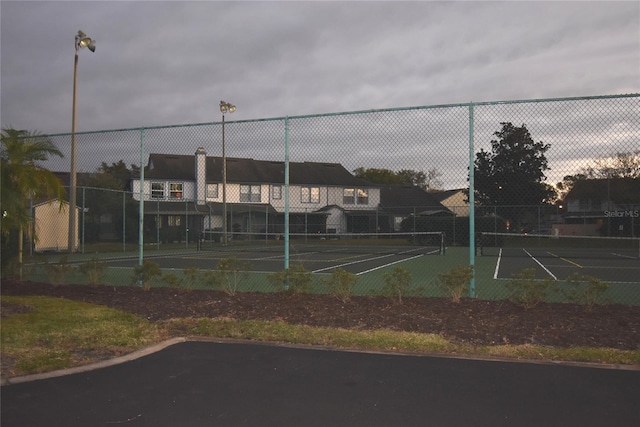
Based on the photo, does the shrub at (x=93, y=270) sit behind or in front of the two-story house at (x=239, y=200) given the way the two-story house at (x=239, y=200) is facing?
in front

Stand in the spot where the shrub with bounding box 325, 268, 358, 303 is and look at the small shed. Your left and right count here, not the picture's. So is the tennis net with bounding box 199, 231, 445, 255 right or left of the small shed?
right

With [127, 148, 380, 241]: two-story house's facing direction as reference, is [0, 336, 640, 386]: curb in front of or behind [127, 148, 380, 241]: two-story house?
in front

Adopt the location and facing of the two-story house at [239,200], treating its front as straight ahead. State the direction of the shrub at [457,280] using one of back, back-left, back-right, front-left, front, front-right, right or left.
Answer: front

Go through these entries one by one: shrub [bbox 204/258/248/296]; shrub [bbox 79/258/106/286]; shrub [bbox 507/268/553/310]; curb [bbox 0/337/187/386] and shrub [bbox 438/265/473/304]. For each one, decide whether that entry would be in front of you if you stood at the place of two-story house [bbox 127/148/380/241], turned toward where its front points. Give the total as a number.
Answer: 5

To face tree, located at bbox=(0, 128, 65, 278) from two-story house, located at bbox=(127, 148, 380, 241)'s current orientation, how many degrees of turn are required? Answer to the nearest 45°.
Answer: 0° — it already faces it

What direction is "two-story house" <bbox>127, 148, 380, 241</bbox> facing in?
toward the camera

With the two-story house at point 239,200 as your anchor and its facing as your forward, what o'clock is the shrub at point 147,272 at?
The shrub is roughly at 12 o'clock from the two-story house.

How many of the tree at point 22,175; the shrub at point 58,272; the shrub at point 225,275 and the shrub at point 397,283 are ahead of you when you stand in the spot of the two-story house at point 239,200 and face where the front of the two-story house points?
4

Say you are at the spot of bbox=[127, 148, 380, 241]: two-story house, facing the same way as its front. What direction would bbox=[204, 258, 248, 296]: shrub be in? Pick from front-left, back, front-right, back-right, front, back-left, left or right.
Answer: front

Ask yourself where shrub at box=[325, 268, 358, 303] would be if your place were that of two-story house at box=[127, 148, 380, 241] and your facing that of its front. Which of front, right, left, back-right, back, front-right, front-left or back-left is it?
front

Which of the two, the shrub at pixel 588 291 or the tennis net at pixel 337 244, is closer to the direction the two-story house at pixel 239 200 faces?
the shrub

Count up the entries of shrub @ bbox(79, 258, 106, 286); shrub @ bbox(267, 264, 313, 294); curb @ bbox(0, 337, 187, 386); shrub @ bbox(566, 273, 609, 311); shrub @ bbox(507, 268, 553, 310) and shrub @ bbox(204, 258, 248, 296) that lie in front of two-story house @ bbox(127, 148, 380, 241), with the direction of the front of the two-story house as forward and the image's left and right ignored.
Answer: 6

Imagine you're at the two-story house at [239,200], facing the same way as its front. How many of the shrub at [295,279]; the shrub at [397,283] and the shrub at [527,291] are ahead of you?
3

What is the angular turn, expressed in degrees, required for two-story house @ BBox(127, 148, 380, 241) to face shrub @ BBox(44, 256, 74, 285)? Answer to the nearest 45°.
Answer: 0° — it already faces it

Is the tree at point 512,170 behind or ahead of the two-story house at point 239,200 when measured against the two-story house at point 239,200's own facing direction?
ahead

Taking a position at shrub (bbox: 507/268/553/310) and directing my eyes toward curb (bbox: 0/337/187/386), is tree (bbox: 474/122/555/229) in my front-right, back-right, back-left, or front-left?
back-right

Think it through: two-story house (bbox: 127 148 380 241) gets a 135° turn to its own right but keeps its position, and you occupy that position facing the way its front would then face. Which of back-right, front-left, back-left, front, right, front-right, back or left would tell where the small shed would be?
left

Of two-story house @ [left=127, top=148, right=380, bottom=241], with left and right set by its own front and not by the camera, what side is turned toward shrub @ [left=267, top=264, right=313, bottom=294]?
front
